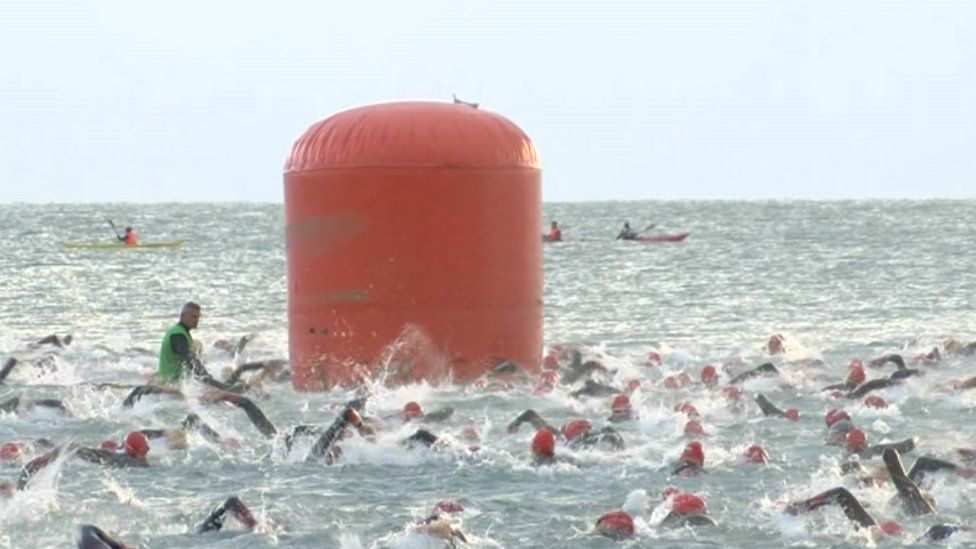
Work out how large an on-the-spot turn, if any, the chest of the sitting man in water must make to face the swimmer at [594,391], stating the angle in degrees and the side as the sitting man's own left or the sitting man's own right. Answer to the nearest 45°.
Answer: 0° — they already face them

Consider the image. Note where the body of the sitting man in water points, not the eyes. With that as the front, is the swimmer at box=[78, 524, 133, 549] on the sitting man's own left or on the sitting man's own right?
on the sitting man's own right

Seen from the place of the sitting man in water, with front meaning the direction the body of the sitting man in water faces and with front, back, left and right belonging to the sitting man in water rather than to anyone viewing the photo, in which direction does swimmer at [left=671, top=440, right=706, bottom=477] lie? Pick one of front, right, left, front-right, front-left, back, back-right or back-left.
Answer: front-right

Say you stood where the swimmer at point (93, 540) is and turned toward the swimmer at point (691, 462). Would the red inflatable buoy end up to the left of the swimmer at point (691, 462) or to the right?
left

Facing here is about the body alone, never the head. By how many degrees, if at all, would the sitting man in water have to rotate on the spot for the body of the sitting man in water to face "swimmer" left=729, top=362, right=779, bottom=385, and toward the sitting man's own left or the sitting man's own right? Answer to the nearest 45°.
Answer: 0° — they already face them

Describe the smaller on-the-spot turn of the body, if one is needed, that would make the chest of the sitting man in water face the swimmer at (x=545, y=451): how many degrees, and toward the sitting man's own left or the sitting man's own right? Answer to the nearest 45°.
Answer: approximately 45° to the sitting man's own right

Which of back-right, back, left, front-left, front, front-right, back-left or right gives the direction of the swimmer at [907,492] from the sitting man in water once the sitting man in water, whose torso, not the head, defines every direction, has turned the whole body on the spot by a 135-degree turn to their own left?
back

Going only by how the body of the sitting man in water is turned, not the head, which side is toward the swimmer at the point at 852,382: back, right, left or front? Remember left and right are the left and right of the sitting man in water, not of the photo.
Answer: front

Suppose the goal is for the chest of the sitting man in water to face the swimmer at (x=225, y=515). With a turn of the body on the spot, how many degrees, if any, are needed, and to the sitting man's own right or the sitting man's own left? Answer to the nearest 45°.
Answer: approximately 90° to the sitting man's own right

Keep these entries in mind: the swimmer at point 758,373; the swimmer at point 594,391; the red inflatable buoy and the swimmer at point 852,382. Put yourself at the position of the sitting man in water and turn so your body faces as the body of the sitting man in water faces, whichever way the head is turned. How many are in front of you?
4

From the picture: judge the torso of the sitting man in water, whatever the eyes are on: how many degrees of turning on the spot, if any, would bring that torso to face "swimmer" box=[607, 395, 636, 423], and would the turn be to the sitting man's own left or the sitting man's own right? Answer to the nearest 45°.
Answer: approximately 45° to the sitting man's own right

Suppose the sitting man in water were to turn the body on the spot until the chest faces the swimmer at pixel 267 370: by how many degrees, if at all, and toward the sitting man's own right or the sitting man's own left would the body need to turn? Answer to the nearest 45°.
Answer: approximately 45° to the sitting man's own left

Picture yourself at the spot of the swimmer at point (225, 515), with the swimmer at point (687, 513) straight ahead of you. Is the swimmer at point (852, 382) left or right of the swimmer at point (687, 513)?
left

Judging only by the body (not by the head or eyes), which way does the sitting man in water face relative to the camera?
to the viewer's right

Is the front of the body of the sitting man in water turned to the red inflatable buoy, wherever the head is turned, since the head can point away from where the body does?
yes
